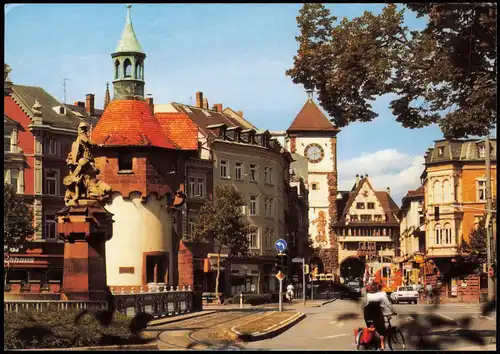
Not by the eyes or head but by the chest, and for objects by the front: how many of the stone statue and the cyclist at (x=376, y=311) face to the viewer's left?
0

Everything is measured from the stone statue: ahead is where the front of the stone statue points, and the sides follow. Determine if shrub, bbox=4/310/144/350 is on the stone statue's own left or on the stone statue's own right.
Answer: on the stone statue's own right

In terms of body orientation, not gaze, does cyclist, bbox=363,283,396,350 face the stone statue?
no

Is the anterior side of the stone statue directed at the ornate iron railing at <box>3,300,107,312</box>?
no

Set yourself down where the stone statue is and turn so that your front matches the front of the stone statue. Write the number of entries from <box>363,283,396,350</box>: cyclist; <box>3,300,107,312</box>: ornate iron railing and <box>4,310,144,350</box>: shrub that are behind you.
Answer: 0

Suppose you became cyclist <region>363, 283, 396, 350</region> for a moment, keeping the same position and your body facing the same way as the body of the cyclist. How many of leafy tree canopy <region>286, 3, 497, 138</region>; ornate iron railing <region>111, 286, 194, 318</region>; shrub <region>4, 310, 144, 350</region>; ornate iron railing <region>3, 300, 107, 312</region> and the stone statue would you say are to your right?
0

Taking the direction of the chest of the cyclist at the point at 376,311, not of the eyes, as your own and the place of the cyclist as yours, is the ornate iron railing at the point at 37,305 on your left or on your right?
on your left

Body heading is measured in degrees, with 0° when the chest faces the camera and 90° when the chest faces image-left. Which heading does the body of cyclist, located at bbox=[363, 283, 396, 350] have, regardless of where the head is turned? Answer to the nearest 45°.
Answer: approximately 225°

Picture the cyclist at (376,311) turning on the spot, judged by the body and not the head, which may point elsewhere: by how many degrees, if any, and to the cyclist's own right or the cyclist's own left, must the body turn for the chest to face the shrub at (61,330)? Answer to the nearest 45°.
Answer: approximately 90° to the cyclist's own left

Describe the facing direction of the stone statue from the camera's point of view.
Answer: facing the viewer and to the right of the viewer

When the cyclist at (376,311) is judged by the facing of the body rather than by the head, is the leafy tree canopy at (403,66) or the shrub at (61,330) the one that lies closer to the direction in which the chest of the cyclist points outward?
the leafy tree canopy
